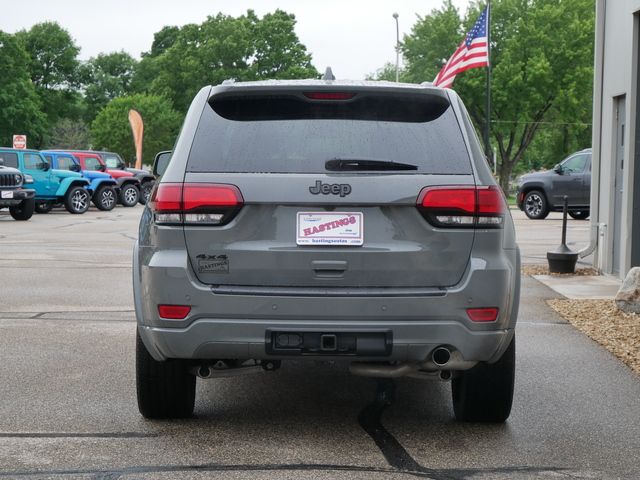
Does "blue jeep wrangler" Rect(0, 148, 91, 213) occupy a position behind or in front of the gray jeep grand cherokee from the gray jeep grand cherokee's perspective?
in front

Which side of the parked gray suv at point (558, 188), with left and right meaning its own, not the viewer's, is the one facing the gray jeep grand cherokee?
left

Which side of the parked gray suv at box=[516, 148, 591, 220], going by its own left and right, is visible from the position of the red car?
front

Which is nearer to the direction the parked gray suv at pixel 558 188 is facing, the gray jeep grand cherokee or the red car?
the red car

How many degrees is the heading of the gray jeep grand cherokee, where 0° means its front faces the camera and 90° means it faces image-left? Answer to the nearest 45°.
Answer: approximately 180°

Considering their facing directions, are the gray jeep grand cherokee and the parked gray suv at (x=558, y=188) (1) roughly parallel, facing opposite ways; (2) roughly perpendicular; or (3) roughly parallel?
roughly perpendicular

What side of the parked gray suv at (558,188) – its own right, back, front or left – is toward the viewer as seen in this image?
left

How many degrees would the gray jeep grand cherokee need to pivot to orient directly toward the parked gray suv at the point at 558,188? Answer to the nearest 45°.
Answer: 0° — it already faces it

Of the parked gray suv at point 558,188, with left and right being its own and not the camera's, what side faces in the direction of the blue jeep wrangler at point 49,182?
front

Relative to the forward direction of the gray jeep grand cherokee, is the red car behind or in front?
in front

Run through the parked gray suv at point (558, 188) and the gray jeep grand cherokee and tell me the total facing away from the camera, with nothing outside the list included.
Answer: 1

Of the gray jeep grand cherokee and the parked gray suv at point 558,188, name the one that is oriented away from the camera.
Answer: the gray jeep grand cherokee

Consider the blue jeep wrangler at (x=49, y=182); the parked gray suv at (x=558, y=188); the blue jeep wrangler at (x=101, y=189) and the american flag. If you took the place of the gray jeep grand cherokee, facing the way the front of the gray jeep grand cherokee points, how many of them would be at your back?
0

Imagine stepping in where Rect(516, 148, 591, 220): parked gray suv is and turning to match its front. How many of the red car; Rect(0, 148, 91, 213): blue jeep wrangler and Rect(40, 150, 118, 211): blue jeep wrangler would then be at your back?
0

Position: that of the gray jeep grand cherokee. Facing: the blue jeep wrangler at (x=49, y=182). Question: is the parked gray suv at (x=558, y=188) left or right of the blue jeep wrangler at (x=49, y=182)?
right

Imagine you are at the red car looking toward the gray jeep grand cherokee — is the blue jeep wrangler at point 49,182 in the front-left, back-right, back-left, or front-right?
front-right
